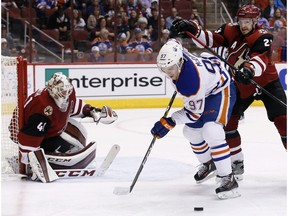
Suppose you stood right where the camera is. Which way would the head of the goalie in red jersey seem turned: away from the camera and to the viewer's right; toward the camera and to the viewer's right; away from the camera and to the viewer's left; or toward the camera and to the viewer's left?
toward the camera and to the viewer's right

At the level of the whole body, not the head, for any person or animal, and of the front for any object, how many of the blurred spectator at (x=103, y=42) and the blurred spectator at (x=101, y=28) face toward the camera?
2

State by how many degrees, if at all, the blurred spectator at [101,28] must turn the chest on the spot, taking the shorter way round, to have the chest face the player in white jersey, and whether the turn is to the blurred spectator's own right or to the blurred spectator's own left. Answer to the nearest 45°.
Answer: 0° — they already face them

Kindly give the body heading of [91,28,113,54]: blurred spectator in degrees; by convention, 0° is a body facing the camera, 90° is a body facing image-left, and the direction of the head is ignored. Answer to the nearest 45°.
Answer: approximately 0°

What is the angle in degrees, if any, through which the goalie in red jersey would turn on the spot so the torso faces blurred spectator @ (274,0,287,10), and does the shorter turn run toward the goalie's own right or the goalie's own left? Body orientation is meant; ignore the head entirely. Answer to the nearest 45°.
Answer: approximately 90° to the goalie's own left

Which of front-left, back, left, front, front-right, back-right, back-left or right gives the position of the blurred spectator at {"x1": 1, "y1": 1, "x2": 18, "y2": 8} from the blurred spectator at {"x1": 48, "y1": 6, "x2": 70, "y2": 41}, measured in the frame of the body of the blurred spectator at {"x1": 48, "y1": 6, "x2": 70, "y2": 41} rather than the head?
right

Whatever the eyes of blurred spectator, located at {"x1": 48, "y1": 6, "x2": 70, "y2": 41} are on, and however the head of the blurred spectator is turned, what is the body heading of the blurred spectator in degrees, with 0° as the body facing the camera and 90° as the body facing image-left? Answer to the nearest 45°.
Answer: approximately 0°

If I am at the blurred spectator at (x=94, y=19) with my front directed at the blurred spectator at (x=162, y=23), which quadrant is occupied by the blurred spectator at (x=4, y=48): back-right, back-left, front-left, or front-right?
back-right

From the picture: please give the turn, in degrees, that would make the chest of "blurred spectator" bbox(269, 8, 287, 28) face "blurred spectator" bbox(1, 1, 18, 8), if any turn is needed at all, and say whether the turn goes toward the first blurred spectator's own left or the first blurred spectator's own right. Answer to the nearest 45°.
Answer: approximately 45° to the first blurred spectator's own right

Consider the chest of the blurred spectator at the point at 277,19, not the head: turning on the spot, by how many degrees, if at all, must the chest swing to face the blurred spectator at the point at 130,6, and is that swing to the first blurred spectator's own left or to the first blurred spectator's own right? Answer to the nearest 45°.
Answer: approximately 45° to the first blurred spectator's own right
